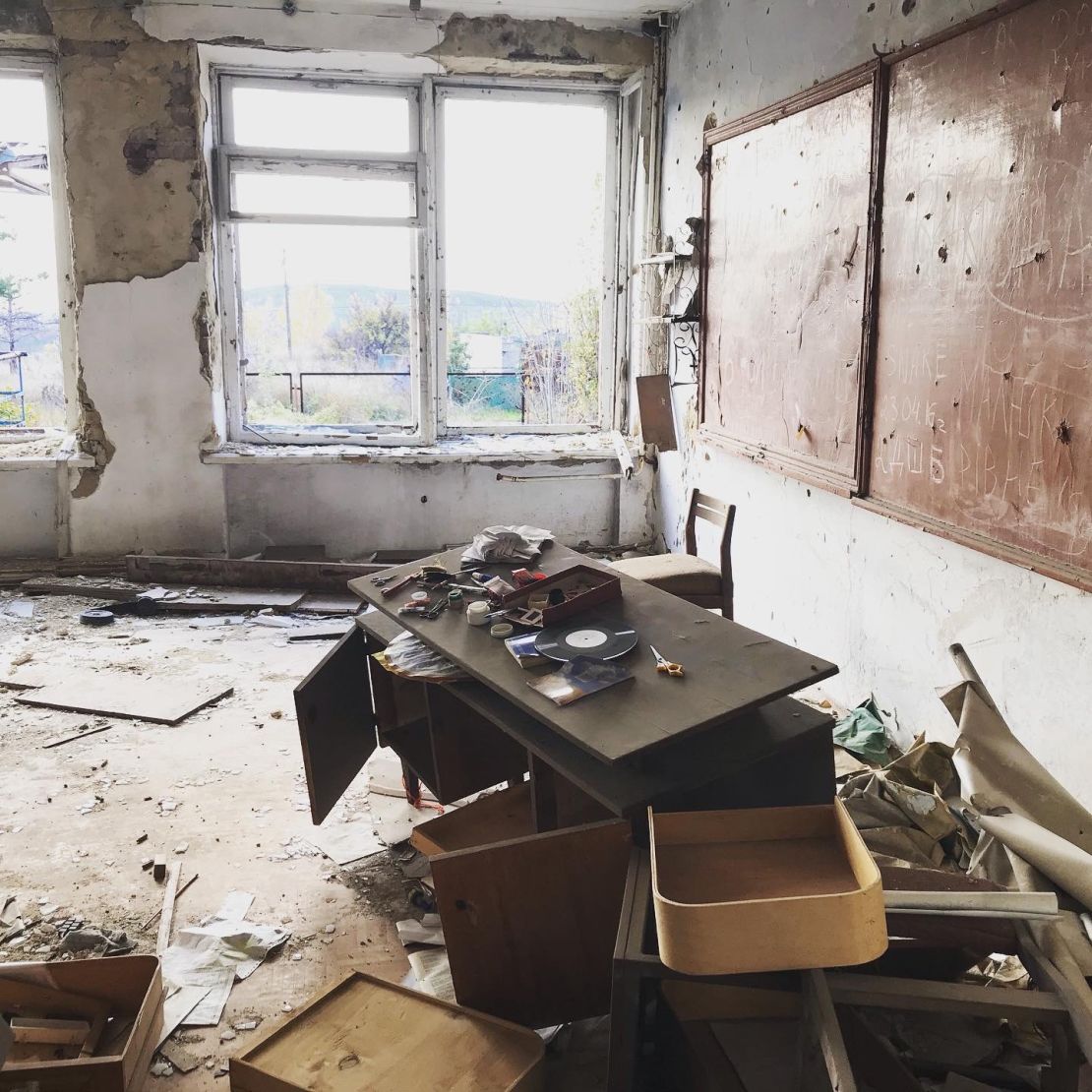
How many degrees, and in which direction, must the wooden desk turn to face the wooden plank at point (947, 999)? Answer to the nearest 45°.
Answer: approximately 90° to its left

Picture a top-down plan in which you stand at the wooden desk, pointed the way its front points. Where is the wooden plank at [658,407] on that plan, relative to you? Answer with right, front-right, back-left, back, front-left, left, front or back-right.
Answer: back-right

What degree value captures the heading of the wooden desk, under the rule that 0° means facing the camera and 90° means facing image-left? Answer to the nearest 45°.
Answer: approximately 45°

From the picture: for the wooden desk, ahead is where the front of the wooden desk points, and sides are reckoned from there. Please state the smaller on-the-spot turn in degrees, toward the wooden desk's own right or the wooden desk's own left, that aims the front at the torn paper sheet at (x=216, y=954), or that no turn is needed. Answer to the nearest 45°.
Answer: approximately 45° to the wooden desk's own right

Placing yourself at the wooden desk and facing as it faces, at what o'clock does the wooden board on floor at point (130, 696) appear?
The wooden board on floor is roughly at 3 o'clock from the wooden desk.
